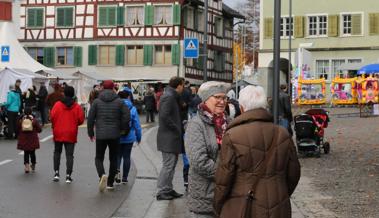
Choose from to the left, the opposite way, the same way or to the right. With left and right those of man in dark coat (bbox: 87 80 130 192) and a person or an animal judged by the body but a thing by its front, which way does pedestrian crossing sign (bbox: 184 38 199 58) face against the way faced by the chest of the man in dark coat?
the opposite way

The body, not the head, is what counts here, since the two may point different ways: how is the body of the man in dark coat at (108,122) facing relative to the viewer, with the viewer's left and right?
facing away from the viewer

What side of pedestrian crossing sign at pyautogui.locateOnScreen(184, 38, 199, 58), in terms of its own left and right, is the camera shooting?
front

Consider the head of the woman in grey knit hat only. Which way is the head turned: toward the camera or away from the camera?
toward the camera

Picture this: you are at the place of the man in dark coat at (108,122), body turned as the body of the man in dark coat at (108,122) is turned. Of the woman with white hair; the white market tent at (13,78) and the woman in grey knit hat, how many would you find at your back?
2

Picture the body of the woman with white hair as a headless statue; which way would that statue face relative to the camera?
away from the camera

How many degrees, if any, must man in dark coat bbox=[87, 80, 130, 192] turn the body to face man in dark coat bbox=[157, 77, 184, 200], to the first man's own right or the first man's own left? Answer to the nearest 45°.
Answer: approximately 135° to the first man's own right

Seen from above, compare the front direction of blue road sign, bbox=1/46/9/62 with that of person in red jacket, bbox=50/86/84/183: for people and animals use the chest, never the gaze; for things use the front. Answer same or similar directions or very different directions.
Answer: very different directions

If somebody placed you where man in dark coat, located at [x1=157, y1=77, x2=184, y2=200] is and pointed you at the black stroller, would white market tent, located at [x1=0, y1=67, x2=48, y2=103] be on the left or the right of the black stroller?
left

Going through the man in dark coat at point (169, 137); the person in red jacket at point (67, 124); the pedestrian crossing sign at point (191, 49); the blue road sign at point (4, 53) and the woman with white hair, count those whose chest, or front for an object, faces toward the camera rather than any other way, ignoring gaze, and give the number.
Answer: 2

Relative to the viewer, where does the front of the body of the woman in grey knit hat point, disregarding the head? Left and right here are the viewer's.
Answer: facing the viewer and to the right of the viewer

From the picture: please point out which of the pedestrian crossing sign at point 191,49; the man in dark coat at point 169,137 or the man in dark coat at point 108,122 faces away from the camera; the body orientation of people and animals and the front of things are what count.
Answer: the man in dark coat at point 108,122

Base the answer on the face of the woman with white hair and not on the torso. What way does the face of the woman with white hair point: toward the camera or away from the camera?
away from the camera

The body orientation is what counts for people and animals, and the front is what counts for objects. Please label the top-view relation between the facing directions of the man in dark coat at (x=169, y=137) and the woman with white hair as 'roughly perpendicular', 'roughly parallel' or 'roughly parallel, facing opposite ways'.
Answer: roughly perpendicular

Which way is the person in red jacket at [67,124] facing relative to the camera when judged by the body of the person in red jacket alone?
away from the camera

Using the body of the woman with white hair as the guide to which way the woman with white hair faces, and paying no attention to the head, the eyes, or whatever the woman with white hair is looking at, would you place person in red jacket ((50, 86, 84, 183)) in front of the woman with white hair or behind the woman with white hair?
in front
